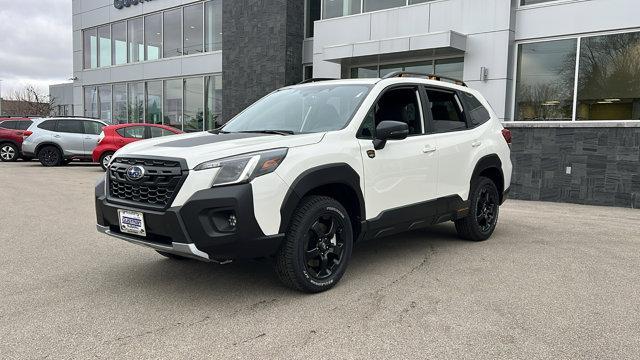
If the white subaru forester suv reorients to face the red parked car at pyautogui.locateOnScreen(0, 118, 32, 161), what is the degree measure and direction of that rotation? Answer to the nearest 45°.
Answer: approximately 90° to its right

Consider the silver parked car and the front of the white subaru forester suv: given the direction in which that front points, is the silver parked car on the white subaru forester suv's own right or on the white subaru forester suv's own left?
on the white subaru forester suv's own right

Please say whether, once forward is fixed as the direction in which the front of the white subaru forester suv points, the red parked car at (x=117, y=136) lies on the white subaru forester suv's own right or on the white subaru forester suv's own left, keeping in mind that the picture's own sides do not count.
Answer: on the white subaru forester suv's own right

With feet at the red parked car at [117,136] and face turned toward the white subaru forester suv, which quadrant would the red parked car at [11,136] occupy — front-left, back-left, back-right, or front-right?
back-right

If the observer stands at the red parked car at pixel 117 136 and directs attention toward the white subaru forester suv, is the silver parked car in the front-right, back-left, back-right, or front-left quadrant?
back-right
